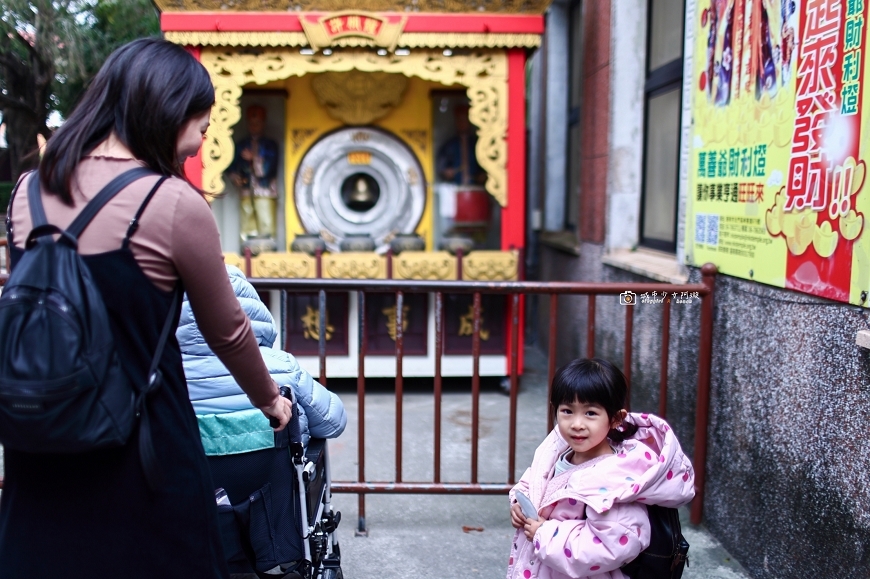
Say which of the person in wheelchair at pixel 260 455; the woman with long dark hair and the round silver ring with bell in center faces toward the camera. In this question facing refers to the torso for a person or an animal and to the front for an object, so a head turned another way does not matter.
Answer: the round silver ring with bell in center

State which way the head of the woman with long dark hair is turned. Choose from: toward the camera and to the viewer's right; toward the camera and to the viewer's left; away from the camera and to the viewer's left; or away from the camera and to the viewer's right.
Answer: away from the camera and to the viewer's right

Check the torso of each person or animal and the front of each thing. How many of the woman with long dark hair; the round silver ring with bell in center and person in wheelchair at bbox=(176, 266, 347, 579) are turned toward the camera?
1

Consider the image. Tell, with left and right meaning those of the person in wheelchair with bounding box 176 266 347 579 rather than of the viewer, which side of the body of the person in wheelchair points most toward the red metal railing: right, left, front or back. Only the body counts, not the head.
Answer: front

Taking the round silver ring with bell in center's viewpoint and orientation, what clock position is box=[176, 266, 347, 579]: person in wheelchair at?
The person in wheelchair is roughly at 12 o'clock from the round silver ring with bell in center.

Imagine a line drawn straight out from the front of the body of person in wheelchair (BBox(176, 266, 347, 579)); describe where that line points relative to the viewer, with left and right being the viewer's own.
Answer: facing away from the viewer and to the right of the viewer

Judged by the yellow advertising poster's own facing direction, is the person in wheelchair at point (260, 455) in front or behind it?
in front

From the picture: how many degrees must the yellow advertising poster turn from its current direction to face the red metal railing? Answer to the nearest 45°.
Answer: approximately 45° to its right

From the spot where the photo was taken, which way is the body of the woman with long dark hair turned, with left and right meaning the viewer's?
facing away from the viewer and to the right of the viewer

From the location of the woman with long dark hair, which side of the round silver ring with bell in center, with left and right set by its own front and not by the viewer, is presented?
front
